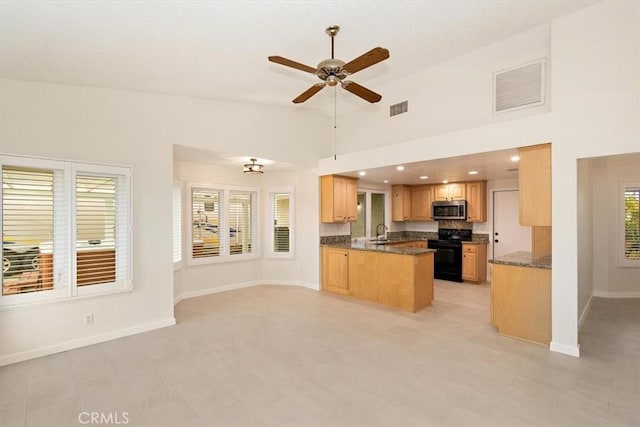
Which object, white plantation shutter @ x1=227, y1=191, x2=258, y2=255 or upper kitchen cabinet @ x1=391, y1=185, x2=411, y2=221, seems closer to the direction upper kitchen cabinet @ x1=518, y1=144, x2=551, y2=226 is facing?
the white plantation shutter

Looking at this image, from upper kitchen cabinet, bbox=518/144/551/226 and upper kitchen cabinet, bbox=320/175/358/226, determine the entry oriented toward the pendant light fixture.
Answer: upper kitchen cabinet, bbox=518/144/551/226

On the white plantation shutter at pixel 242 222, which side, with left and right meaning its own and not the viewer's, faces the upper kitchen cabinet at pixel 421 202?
left

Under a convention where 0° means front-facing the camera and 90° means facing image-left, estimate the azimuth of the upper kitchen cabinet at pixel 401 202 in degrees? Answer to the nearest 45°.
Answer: approximately 315°

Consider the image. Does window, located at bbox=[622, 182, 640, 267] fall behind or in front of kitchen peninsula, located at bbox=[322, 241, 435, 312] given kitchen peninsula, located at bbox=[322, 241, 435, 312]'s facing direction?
behind

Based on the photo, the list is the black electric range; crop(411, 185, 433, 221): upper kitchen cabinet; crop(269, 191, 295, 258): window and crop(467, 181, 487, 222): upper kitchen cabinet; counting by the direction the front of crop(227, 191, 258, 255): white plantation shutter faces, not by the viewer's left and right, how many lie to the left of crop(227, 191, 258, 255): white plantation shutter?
4

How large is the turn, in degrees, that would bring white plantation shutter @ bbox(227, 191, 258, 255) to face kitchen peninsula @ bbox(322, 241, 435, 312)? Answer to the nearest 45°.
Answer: approximately 45° to its left

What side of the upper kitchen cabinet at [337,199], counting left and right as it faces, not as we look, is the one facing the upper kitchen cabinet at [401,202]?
left
